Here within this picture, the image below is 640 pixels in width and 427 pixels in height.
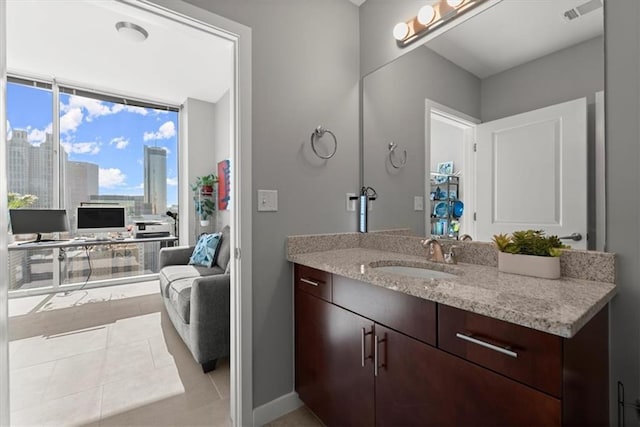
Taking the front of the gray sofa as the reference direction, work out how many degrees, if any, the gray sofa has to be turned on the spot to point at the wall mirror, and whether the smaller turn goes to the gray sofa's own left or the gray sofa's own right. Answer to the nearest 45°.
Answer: approximately 135° to the gray sofa's own left

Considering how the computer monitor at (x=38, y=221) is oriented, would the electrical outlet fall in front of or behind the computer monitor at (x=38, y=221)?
in front

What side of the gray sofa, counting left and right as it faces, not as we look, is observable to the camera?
left

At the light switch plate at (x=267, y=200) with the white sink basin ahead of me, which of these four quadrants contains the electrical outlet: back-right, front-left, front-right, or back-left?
front-left

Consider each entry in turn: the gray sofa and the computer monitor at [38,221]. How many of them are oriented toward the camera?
1

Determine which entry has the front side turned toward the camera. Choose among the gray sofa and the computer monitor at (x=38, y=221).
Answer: the computer monitor

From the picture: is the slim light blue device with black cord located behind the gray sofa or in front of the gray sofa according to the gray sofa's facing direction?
behind

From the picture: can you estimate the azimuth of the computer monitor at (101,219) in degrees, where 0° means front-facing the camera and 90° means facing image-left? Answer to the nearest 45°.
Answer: approximately 0°

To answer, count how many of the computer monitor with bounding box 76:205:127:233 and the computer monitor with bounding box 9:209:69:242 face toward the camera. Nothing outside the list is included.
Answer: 2

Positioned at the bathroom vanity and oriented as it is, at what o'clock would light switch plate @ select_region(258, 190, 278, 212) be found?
The light switch plate is roughly at 2 o'clock from the bathroom vanity.

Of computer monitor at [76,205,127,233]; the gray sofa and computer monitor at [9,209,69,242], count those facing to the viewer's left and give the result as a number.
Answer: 1

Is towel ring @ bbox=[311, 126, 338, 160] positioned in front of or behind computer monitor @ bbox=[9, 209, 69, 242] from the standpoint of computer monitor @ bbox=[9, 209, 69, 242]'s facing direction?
in front

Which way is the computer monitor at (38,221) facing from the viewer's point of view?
toward the camera
